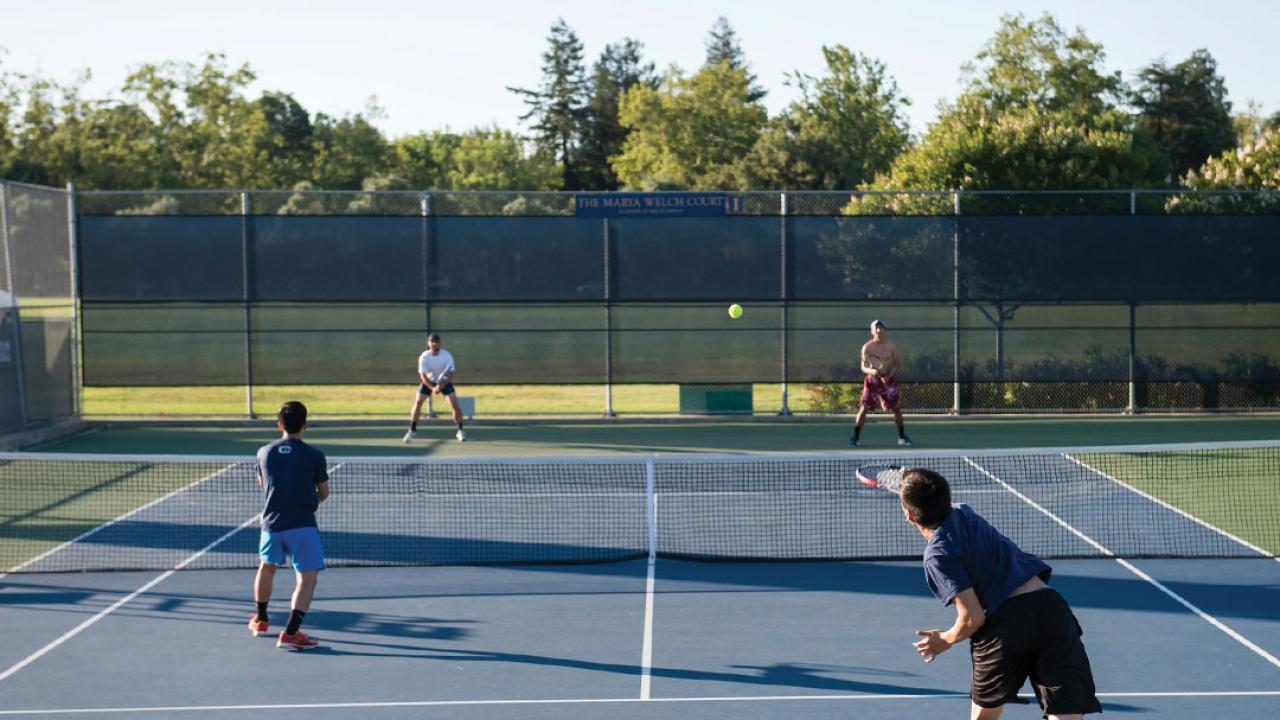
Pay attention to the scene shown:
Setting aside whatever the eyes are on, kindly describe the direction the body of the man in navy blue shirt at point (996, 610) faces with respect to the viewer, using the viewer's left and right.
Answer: facing away from the viewer and to the left of the viewer

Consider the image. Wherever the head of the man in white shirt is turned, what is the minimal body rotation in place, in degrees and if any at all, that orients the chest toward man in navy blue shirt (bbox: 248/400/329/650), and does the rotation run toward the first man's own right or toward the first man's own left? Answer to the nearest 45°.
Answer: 0° — they already face them

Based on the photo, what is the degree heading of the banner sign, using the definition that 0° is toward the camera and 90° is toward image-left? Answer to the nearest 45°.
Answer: approximately 0°

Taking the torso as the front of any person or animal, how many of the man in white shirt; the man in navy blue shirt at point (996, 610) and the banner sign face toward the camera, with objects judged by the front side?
2

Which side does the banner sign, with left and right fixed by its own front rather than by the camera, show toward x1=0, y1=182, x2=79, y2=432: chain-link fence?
right

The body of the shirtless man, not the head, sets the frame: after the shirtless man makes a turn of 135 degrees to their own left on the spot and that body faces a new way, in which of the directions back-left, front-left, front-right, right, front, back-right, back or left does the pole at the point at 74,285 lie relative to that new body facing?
back-left

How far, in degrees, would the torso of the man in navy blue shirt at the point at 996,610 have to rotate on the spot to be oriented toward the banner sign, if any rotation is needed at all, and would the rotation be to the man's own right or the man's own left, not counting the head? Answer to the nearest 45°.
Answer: approximately 45° to the man's own right

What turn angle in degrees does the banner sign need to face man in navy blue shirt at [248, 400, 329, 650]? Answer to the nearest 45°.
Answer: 0° — it already faces them

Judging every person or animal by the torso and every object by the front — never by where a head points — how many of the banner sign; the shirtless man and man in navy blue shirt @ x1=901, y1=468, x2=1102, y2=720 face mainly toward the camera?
2

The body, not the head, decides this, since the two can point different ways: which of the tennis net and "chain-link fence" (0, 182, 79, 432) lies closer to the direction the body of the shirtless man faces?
the tennis net

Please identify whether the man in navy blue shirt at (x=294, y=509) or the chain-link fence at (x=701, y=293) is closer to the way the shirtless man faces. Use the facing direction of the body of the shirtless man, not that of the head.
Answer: the man in navy blue shirt

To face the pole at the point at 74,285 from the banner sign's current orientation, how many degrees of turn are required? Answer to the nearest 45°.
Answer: approximately 90° to its right
